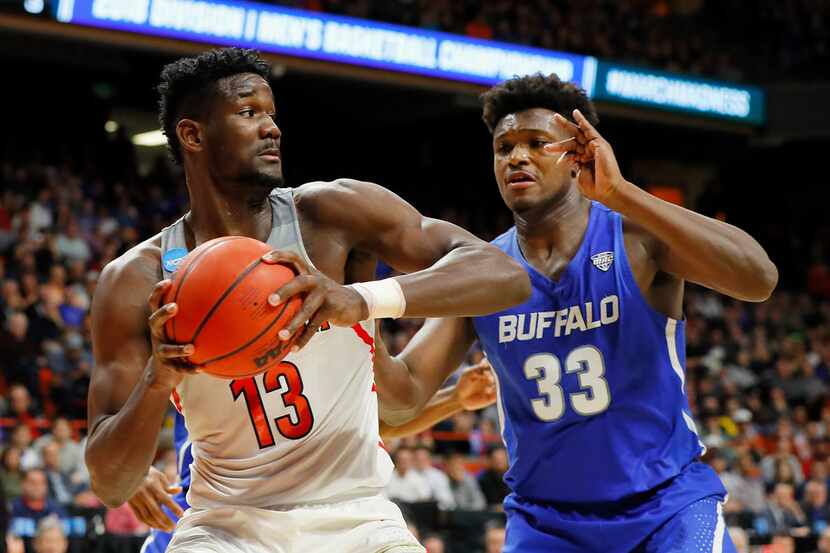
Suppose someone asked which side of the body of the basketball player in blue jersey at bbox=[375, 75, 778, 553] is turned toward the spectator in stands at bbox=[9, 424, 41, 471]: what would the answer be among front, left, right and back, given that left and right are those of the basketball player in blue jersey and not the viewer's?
right

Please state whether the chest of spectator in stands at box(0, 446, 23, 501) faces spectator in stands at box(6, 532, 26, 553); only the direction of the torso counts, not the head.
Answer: yes

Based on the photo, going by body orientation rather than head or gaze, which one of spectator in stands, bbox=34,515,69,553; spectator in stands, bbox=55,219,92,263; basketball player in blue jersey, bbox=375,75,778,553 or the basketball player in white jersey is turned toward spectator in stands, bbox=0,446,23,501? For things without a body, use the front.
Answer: spectator in stands, bbox=55,219,92,263

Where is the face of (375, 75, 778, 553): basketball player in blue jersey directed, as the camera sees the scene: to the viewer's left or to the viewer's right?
to the viewer's left

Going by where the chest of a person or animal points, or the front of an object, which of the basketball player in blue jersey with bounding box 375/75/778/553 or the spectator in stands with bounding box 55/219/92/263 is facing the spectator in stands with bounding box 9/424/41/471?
the spectator in stands with bounding box 55/219/92/263

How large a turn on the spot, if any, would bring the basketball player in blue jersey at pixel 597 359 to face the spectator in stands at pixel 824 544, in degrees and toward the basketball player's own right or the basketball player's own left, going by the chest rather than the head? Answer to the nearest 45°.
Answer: approximately 135° to the basketball player's own right

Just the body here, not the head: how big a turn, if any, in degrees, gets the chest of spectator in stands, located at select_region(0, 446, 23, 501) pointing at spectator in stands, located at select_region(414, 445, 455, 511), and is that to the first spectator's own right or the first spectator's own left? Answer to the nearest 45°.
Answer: approximately 90° to the first spectator's own left

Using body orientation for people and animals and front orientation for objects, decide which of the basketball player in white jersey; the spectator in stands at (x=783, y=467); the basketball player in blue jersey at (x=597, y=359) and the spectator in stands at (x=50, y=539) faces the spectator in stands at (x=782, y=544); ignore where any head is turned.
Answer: the spectator in stands at (x=783, y=467)
